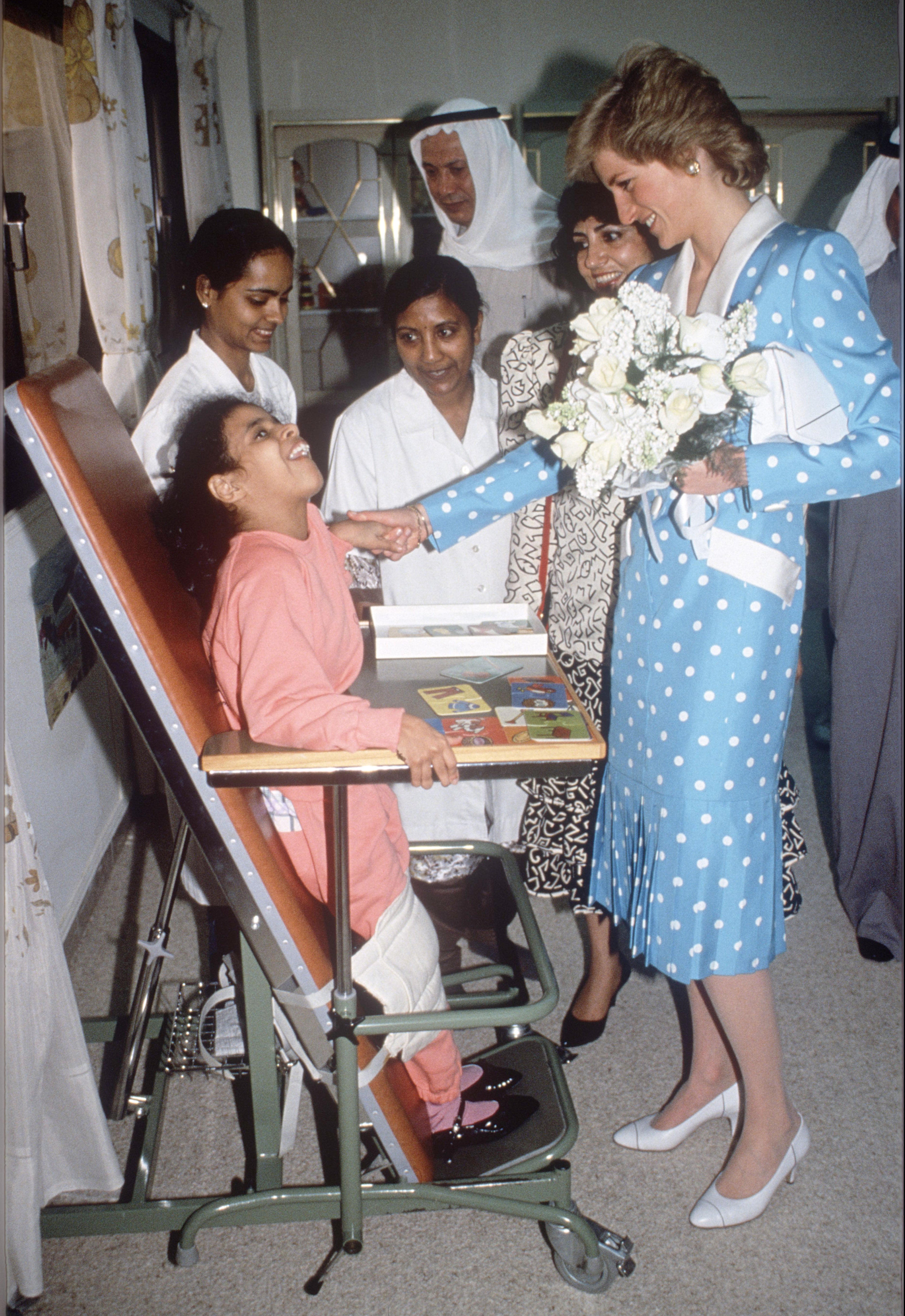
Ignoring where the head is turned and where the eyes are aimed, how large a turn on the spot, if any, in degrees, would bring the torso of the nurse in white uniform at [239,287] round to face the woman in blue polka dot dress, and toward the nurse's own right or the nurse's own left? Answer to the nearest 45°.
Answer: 0° — they already face them

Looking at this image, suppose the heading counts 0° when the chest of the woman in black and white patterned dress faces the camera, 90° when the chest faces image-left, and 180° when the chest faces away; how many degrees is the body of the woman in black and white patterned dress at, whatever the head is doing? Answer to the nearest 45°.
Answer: approximately 45°

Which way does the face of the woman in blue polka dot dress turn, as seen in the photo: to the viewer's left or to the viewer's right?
to the viewer's left

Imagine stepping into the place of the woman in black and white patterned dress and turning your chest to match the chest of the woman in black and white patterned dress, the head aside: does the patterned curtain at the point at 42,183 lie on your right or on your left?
on your right

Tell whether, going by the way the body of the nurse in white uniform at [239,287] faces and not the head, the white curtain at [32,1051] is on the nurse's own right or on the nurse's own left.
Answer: on the nurse's own right

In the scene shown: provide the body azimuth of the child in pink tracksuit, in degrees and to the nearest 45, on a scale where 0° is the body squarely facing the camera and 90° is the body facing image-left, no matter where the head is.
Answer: approximately 270°
